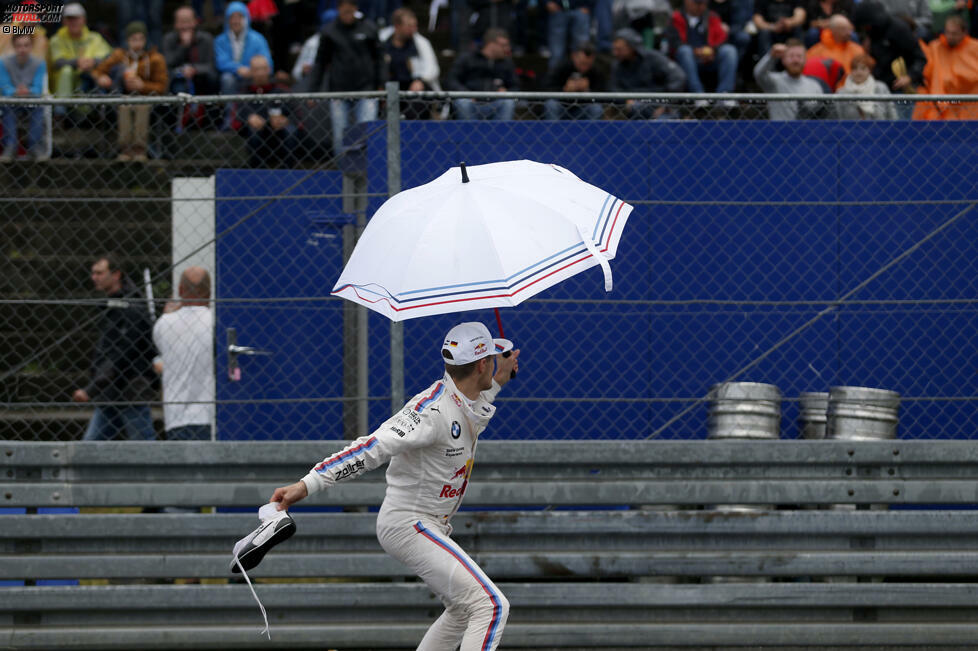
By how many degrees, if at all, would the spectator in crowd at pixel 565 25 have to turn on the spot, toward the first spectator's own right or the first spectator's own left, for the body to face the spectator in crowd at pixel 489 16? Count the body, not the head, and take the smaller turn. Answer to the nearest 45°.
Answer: approximately 45° to the first spectator's own right

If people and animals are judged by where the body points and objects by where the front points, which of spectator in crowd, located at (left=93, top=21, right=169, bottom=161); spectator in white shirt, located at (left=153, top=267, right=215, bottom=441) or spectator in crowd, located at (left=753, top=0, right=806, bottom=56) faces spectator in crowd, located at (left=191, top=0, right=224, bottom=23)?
spectator in white shirt, located at (left=153, top=267, right=215, bottom=441)

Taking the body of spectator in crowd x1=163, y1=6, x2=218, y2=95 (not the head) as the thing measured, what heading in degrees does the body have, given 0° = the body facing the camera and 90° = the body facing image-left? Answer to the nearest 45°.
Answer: approximately 0°

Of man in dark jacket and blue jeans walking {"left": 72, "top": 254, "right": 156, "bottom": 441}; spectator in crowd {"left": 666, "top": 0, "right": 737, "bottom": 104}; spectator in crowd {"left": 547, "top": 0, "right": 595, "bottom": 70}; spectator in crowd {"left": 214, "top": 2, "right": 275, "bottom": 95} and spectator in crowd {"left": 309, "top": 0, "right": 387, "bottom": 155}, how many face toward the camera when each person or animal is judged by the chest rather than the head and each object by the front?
4

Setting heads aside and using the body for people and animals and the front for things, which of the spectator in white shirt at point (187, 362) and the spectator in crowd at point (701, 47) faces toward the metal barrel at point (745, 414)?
the spectator in crowd at point (701, 47)

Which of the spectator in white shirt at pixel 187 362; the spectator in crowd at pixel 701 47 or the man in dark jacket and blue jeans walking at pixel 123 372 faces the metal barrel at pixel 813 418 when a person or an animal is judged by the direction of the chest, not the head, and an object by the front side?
the spectator in crowd at pixel 701 47

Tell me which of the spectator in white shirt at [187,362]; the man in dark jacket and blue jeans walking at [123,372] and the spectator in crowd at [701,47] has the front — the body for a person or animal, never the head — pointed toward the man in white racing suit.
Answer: the spectator in crowd at [701,47]

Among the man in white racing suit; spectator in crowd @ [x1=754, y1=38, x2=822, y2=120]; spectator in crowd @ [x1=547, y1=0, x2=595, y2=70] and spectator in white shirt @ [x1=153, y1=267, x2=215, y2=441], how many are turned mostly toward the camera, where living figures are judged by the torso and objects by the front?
2

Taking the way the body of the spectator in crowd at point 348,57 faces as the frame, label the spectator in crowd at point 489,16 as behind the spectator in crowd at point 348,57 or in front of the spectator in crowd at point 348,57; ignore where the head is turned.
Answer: behind

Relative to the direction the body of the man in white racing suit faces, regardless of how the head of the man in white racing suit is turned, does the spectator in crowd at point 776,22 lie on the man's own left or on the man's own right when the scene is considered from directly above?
on the man's own left
